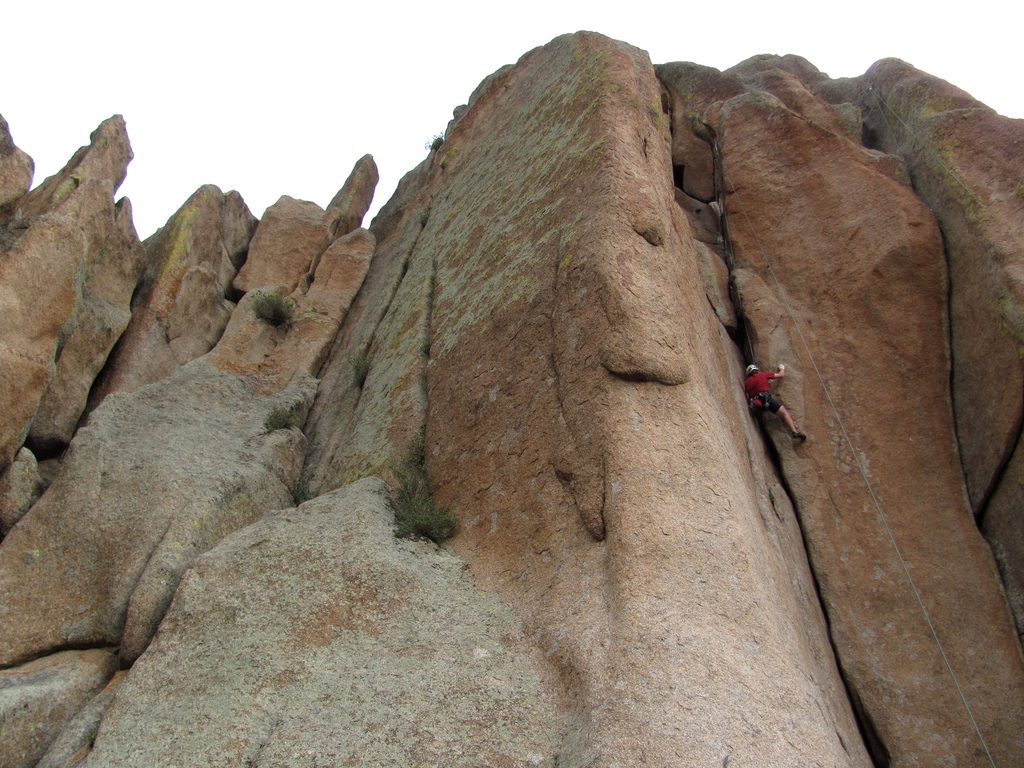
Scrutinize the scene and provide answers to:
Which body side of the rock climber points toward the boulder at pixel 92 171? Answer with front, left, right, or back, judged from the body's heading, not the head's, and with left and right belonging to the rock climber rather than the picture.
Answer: left

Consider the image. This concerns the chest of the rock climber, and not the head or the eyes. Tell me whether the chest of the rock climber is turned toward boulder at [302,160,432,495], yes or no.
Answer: no

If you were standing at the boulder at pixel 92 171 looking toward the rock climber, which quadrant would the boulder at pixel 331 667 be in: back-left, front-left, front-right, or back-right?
front-right

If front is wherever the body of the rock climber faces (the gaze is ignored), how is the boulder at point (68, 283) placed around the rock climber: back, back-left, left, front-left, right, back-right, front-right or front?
left

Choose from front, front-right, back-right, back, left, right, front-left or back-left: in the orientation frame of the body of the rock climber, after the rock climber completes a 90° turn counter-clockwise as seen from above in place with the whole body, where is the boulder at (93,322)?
front

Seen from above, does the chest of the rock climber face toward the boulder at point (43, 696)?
no

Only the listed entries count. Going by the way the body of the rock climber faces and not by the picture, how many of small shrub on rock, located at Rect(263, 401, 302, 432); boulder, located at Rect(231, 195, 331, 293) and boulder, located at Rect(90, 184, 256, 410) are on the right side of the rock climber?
0

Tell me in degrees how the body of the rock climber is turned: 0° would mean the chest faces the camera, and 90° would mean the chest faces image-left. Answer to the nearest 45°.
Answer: approximately 180°

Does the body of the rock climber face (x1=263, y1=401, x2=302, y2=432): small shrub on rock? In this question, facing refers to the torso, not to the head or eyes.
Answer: no

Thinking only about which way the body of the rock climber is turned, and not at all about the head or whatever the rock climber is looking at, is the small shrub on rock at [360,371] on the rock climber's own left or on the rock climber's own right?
on the rock climber's own left

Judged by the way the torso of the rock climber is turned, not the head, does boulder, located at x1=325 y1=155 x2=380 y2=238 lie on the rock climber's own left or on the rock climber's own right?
on the rock climber's own left

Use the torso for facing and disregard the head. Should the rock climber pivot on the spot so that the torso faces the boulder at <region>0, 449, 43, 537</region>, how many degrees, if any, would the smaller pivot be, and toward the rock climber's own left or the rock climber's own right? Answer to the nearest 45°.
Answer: approximately 135° to the rock climber's own left

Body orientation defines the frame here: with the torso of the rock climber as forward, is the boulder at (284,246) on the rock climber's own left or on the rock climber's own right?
on the rock climber's own left
